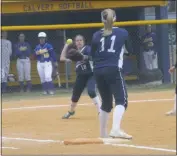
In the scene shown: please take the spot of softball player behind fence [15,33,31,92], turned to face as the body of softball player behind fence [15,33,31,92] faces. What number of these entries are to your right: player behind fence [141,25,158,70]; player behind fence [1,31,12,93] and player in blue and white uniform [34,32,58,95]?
1

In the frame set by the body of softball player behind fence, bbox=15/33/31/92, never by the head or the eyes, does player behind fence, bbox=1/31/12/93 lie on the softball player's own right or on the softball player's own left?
on the softball player's own right

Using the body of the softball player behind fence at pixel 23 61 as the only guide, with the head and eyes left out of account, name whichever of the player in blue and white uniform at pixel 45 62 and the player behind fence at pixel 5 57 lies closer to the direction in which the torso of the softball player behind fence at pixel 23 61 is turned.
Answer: the player in blue and white uniform

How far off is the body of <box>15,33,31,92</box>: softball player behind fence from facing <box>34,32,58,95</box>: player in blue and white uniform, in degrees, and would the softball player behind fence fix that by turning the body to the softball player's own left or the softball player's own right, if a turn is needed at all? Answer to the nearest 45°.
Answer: approximately 45° to the softball player's own left

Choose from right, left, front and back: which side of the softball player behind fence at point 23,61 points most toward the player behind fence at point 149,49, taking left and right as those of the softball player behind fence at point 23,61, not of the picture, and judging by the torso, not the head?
left

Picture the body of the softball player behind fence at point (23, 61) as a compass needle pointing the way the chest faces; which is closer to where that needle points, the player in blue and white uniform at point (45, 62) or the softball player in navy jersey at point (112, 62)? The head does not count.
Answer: the softball player in navy jersey

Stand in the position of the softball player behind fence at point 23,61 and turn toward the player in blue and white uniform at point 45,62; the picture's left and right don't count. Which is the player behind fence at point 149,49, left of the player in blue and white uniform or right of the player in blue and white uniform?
left

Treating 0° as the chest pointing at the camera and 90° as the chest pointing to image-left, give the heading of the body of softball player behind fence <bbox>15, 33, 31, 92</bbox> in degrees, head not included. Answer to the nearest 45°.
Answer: approximately 0°

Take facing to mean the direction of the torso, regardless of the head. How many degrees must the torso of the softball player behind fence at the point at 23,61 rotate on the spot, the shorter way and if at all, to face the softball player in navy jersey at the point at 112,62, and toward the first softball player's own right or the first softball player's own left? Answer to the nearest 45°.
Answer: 0° — they already face them
